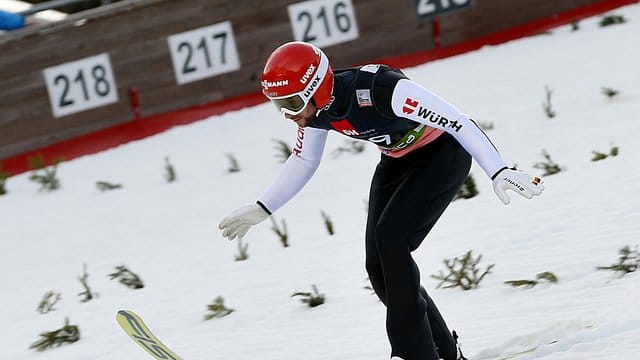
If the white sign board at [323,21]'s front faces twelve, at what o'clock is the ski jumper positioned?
The ski jumper is roughly at 12 o'clock from the white sign board.

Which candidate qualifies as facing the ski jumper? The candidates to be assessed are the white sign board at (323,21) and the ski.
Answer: the white sign board

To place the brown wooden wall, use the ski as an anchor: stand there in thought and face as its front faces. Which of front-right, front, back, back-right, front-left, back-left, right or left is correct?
back-right

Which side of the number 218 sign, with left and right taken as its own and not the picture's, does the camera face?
front

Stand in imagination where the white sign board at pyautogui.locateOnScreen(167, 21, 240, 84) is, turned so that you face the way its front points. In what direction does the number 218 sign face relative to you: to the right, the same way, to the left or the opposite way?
the same way

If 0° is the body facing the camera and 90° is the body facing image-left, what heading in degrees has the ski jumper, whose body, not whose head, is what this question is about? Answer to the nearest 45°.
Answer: approximately 45°

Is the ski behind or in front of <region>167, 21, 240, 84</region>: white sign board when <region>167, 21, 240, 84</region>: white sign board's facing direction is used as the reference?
in front

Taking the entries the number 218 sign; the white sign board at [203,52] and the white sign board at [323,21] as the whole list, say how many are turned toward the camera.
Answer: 3

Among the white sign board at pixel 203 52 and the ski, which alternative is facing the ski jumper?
the white sign board

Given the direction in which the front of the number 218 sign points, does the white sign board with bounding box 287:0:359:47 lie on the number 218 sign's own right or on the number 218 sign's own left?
on the number 218 sign's own left

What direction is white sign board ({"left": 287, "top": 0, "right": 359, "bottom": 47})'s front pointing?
toward the camera

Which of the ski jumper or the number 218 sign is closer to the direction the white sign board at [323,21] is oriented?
the ski jumper

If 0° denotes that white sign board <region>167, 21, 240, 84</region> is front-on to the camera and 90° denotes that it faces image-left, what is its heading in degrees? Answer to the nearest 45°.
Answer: approximately 0°
